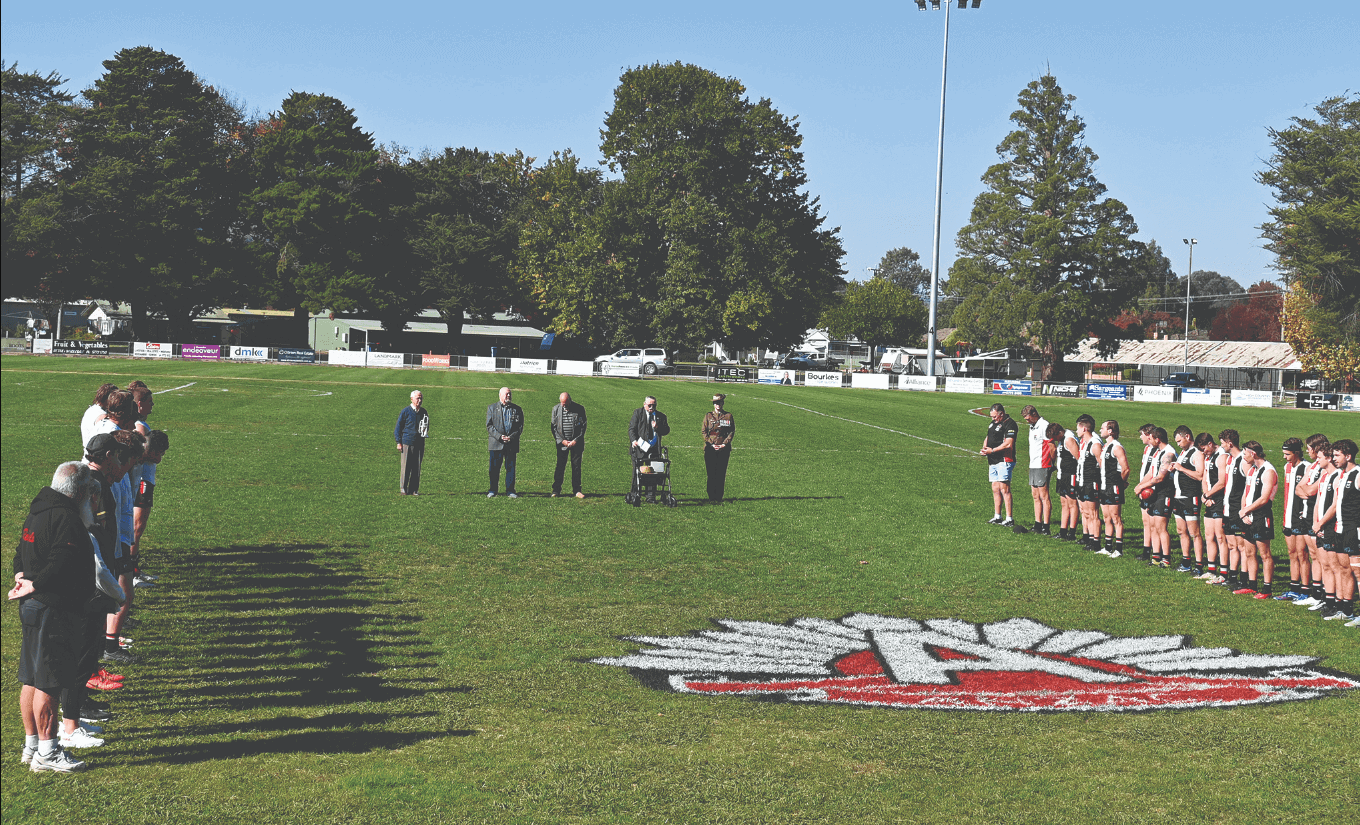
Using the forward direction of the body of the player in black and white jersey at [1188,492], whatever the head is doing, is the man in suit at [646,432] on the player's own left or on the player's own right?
on the player's own right

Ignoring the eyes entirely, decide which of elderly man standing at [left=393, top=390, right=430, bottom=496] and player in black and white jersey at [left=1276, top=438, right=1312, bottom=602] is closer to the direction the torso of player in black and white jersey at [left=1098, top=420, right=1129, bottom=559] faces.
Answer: the elderly man standing

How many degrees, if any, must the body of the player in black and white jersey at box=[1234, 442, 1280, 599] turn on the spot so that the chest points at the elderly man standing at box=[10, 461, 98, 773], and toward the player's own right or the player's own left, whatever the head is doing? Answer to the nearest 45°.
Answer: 0° — they already face them

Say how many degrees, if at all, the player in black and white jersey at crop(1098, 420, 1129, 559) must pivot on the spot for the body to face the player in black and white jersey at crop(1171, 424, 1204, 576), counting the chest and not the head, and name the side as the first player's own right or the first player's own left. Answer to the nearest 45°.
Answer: approximately 90° to the first player's own left

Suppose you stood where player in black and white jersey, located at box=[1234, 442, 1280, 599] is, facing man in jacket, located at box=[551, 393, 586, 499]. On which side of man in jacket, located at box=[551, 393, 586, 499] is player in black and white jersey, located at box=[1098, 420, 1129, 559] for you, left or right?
right

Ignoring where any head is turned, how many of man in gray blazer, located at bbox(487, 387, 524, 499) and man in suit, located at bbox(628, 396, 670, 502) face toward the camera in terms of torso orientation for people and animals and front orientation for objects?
2

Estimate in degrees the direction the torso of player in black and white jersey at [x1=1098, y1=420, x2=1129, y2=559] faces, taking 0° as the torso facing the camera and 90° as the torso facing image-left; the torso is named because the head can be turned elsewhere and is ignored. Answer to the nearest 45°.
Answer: approximately 45°

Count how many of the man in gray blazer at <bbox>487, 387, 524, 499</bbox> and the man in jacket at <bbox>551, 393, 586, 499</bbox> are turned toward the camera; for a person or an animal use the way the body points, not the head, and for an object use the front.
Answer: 2

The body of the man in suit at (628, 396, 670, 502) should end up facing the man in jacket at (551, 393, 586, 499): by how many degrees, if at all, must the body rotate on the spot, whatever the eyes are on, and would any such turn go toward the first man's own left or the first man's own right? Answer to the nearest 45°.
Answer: approximately 90° to the first man's own right

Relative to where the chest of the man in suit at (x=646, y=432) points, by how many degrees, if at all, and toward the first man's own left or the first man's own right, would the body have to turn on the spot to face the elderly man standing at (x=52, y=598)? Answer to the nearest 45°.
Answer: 0° — they already face them
